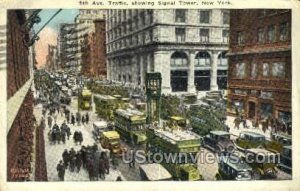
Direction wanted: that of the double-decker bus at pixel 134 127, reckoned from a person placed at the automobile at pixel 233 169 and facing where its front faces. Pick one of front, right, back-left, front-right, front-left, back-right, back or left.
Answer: back-right

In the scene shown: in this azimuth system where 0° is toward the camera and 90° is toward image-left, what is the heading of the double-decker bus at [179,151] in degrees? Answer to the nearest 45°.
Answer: approximately 315°

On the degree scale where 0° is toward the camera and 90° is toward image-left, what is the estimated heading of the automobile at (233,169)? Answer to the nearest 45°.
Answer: approximately 315°

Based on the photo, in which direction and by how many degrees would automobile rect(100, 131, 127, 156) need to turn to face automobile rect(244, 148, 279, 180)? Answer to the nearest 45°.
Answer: approximately 45° to its left

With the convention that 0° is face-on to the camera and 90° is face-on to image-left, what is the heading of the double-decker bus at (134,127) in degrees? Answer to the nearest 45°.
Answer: approximately 315°

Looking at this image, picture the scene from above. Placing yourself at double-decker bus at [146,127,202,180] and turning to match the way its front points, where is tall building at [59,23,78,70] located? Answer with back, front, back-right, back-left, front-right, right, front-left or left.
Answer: back-right
